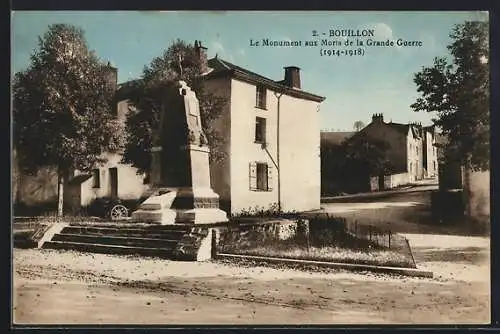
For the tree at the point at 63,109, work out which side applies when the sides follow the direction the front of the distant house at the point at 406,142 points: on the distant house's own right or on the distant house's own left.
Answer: on the distant house's own right

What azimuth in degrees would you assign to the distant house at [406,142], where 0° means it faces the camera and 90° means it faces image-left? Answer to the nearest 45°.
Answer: approximately 315°

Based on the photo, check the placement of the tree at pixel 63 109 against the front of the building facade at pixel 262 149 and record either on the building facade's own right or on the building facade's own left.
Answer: on the building facade's own right

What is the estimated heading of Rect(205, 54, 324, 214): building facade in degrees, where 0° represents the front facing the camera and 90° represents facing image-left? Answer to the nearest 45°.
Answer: approximately 315°
